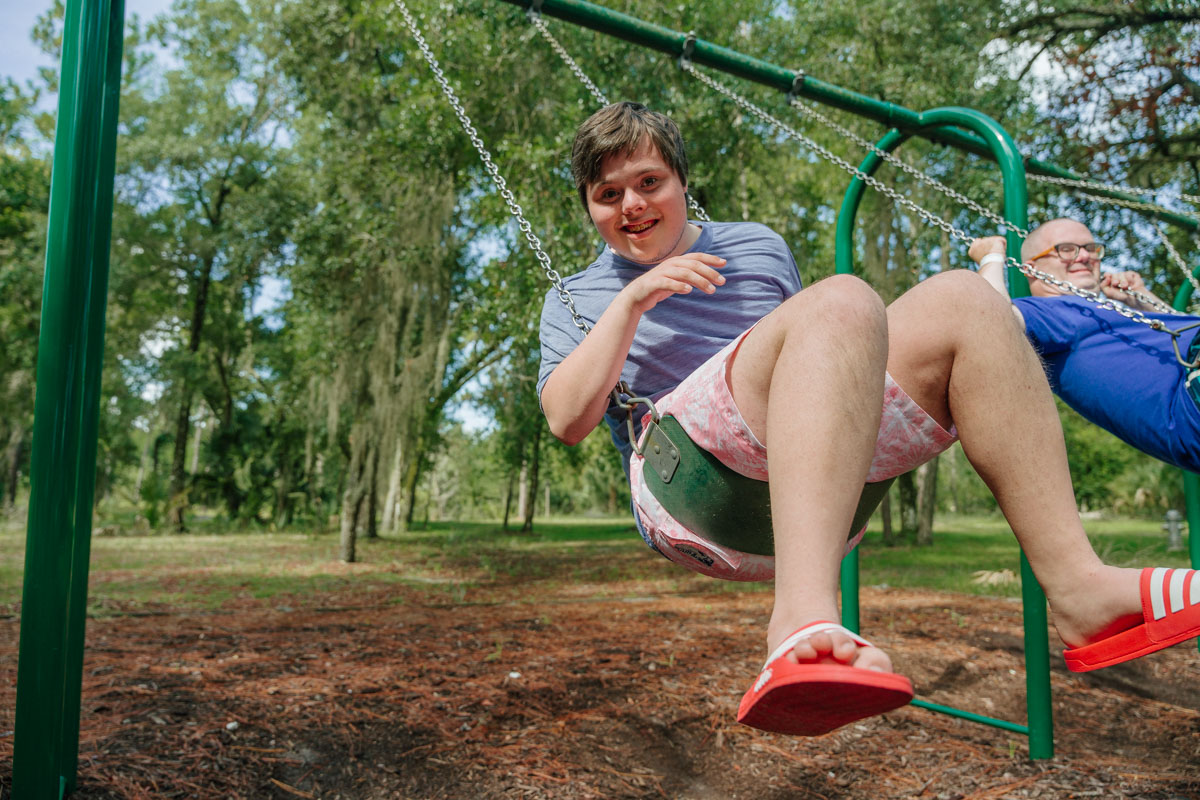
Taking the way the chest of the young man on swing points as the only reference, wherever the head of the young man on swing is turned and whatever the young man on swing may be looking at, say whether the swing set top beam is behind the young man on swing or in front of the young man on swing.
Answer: behind

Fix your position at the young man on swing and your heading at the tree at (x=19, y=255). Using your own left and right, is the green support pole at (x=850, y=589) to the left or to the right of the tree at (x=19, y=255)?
right

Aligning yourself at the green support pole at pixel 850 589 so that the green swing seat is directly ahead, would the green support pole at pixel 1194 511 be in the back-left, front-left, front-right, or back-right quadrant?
back-left

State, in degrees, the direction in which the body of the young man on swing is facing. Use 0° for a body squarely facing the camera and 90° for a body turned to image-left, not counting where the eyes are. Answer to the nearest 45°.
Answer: approximately 315°

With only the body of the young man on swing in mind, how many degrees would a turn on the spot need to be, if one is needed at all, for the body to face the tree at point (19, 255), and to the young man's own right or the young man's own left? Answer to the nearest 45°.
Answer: approximately 180°

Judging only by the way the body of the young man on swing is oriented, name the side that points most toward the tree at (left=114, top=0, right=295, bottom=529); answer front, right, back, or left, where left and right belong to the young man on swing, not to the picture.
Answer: back

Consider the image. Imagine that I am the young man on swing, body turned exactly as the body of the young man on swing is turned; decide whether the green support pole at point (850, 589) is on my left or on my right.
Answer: on my left

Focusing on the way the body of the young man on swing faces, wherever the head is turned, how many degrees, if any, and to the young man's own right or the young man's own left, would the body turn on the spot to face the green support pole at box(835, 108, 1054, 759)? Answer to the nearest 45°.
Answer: approximately 135° to the young man's own left

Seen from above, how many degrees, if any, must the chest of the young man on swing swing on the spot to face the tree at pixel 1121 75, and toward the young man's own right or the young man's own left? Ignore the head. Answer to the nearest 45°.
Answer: approximately 135° to the young man's own left

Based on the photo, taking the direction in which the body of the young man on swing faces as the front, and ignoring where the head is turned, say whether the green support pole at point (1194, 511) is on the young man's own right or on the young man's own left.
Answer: on the young man's own left
